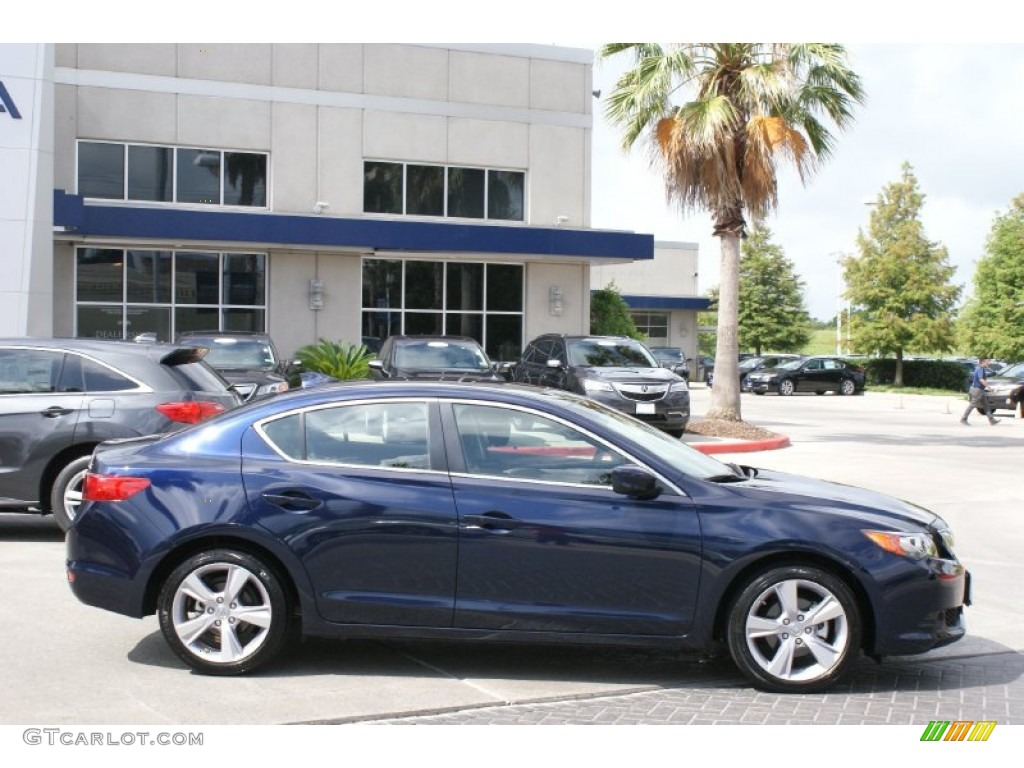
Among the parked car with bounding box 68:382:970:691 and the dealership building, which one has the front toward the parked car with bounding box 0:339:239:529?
the dealership building

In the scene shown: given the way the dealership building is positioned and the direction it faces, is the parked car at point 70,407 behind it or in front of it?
in front

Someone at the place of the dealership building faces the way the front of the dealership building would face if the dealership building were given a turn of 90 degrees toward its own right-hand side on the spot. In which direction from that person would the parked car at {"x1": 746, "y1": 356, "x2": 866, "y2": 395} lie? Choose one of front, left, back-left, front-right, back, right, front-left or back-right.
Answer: back-right

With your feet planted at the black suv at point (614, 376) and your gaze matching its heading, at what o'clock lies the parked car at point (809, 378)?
The parked car is roughly at 8 o'clock from the black suv.

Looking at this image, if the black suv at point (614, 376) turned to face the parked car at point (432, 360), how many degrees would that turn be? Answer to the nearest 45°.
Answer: approximately 135° to its right

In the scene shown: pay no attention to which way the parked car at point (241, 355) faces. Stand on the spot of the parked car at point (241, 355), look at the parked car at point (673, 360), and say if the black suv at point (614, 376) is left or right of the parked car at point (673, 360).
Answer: right

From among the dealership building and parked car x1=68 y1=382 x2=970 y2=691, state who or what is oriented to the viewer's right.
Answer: the parked car

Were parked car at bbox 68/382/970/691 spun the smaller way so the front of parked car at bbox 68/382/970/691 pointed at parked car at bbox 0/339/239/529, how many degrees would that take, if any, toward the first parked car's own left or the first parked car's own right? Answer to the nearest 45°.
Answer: approximately 135° to the first parked car's own left

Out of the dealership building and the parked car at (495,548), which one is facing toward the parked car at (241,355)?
the dealership building

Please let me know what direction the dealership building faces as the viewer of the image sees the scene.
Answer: facing the viewer

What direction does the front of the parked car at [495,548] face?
to the viewer's right

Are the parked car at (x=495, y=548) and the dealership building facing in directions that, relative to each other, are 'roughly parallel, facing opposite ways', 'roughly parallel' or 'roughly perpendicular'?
roughly perpendicular

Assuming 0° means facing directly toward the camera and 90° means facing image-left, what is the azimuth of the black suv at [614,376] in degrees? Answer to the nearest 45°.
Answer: approximately 315°

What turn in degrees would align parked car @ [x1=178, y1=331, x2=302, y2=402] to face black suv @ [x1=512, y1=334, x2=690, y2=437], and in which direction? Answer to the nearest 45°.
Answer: approximately 45° to its left

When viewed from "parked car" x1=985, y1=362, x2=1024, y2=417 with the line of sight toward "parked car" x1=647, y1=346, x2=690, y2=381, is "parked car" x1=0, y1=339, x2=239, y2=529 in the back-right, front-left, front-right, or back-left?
back-left

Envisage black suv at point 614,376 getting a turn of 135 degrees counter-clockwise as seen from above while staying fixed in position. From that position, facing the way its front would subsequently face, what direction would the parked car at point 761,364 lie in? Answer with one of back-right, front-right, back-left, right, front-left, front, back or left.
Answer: front

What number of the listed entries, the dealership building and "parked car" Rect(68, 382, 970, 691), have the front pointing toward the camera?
1
